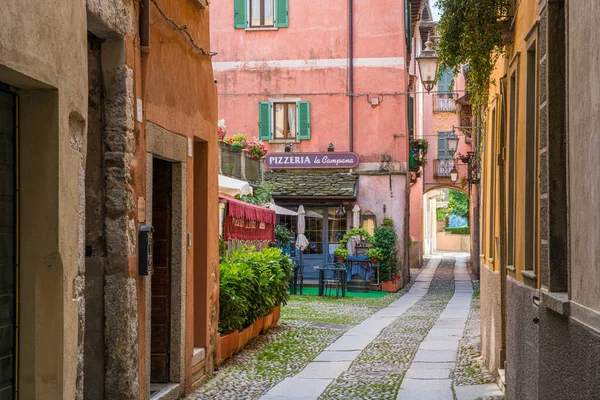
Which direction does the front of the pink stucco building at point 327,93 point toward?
toward the camera

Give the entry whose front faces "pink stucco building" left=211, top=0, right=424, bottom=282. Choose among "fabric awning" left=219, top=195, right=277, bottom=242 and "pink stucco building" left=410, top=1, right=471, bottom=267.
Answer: "pink stucco building" left=410, top=1, right=471, bottom=267

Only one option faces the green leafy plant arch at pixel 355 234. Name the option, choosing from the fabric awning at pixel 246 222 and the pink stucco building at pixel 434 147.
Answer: the pink stucco building

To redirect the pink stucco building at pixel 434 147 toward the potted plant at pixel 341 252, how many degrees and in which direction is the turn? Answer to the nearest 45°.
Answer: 0° — it already faces it

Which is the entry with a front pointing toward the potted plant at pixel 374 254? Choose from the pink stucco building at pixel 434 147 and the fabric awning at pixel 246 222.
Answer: the pink stucco building

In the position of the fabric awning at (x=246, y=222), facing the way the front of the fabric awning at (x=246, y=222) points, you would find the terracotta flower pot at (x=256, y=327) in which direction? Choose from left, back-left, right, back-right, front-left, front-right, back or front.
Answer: front-right

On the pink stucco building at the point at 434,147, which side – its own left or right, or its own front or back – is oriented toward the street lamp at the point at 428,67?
front

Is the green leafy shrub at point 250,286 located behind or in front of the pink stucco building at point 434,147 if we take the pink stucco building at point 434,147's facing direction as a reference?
in front

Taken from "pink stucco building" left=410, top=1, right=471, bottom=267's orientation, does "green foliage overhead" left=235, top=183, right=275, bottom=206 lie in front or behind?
in front

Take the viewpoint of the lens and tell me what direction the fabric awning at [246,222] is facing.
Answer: facing the viewer and to the right of the viewer

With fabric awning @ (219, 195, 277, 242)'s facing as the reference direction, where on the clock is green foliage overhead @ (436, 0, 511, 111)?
The green foliage overhead is roughly at 1 o'clock from the fabric awning.

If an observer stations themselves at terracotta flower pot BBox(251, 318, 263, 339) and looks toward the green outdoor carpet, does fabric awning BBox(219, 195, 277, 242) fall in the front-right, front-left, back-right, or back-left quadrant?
front-left

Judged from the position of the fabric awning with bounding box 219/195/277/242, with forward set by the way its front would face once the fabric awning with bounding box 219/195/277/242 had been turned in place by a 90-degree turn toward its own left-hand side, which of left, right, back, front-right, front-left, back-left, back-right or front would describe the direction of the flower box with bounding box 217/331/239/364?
back-right

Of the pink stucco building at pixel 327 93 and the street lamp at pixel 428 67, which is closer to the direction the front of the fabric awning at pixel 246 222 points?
the street lamp
